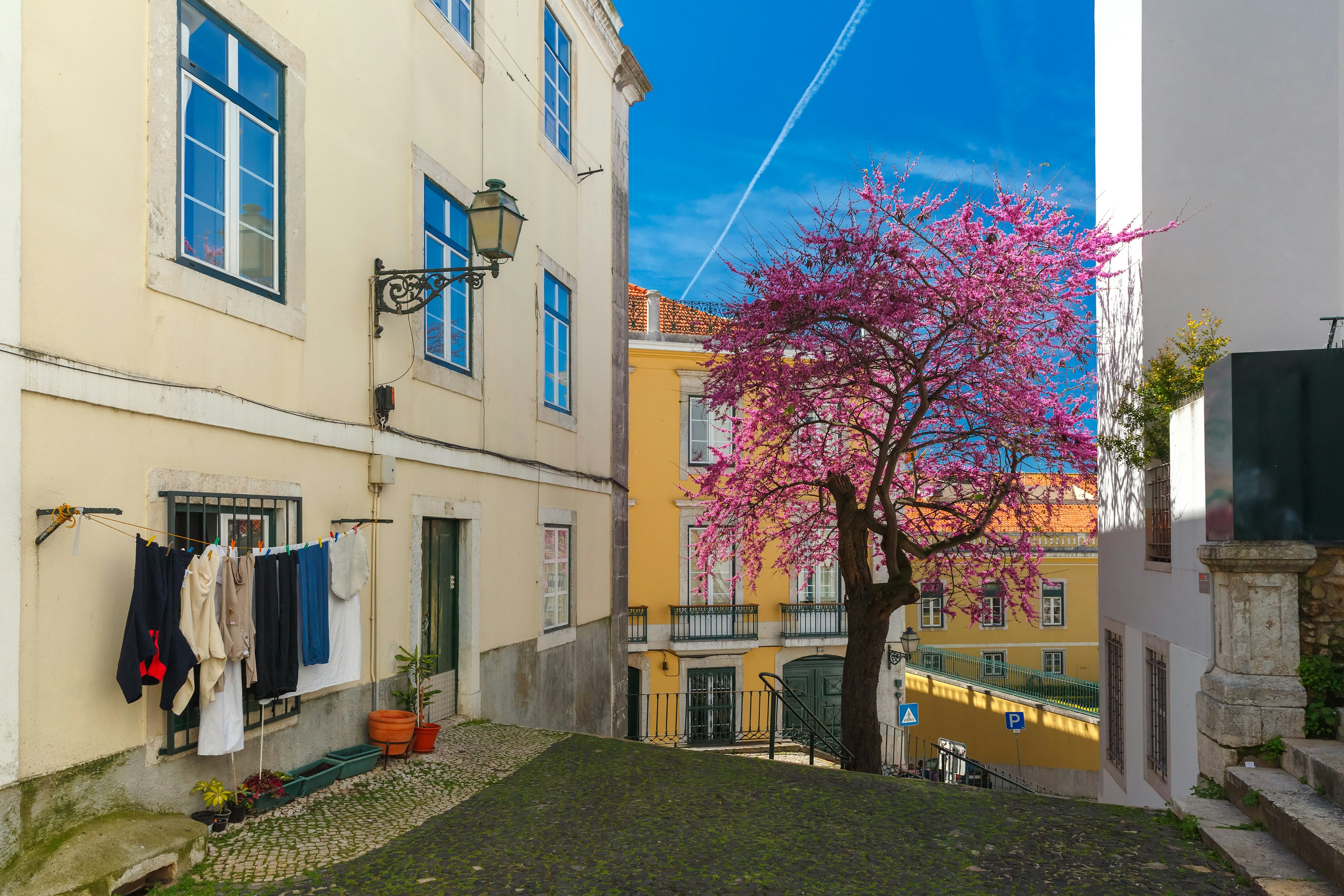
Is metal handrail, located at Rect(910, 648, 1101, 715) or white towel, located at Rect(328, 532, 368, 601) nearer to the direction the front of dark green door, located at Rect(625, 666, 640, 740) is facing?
the white towel

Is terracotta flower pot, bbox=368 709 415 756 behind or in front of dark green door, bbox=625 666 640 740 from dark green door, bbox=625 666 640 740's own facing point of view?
in front

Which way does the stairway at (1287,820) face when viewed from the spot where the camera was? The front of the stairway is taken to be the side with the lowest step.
facing the viewer and to the left of the viewer

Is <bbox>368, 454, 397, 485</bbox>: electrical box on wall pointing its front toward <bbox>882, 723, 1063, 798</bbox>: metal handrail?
no

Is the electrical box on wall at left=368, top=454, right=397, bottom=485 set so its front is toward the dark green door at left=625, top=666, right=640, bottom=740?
no

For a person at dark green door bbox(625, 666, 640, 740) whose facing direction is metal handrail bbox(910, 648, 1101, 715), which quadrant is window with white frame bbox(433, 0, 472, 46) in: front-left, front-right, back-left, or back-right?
back-right

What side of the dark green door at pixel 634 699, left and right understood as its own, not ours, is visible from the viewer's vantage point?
front

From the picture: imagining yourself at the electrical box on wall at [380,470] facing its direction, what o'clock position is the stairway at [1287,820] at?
The stairway is roughly at 12 o'clock from the electrical box on wall.

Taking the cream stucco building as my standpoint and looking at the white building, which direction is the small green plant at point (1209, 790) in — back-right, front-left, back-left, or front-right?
front-right

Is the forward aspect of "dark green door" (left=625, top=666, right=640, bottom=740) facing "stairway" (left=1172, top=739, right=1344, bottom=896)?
yes

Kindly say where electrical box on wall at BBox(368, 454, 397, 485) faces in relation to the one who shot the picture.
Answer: facing the viewer and to the right of the viewer

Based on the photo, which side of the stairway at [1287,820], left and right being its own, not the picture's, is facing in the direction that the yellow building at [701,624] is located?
right
